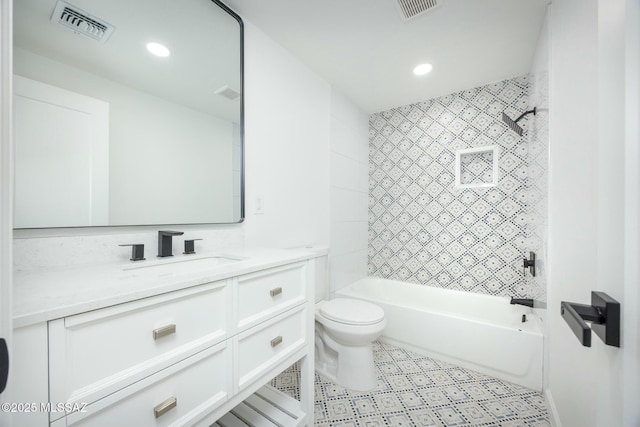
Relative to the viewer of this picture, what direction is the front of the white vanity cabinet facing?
facing the viewer and to the right of the viewer

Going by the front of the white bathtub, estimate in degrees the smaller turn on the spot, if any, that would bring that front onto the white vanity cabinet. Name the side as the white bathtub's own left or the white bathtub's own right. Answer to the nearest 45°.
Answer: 0° — it already faces it

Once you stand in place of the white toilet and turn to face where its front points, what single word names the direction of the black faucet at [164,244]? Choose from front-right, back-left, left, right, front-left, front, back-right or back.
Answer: right

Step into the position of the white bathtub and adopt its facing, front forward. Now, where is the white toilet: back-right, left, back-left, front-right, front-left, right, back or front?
front

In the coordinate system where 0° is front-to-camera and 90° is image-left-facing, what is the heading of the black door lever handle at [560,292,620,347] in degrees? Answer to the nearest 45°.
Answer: approximately 90°

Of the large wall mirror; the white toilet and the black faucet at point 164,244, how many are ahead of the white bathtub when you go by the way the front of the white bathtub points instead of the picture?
3

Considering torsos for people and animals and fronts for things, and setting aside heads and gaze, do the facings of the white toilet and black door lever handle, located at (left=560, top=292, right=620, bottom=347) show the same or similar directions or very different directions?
very different directions

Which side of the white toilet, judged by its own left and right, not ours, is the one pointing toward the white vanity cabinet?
right

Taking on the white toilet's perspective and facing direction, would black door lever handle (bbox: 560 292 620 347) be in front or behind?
in front

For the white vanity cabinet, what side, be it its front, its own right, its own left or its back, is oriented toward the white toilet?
left

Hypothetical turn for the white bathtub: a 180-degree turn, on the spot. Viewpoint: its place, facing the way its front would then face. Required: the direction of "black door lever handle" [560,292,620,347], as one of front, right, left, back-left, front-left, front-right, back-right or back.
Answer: back-right

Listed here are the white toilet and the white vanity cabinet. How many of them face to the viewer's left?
0

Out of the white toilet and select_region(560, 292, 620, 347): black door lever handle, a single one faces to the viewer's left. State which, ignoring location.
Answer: the black door lever handle
